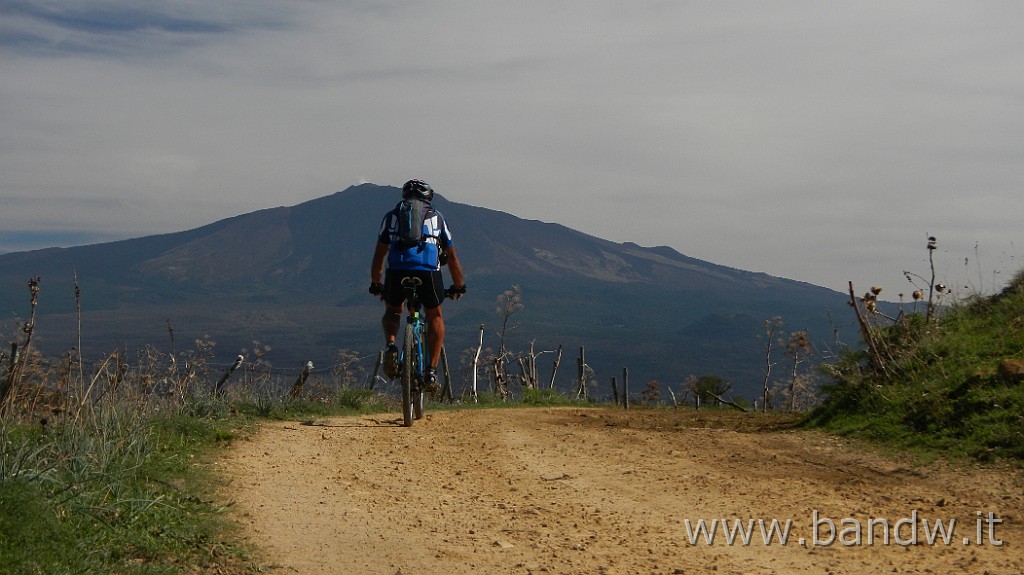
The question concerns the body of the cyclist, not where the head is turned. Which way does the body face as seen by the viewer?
away from the camera

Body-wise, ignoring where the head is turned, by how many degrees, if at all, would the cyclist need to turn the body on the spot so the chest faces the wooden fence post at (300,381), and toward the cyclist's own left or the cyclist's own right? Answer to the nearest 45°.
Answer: approximately 45° to the cyclist's own left

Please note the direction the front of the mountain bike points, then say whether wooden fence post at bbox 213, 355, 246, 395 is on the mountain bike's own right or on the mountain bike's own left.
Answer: on the mountain bike's own left

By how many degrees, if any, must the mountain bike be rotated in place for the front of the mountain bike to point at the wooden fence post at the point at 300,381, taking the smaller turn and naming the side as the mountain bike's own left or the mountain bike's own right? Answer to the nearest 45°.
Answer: approximately 45° to the mountain bike's own left

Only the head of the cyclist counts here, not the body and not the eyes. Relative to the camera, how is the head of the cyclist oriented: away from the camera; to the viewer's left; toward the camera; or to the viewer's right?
away from the camera

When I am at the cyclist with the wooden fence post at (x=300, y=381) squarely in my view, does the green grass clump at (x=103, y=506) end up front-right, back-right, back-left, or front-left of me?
back-left

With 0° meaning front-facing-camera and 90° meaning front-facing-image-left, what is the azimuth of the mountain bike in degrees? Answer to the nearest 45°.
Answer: approximately 180°

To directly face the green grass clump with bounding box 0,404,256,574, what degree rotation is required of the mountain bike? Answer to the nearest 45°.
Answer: approximately 180°

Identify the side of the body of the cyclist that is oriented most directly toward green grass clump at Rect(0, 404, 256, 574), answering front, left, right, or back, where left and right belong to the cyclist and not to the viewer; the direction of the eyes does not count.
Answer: back
